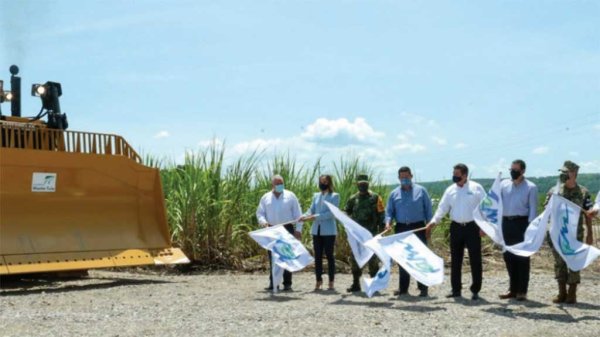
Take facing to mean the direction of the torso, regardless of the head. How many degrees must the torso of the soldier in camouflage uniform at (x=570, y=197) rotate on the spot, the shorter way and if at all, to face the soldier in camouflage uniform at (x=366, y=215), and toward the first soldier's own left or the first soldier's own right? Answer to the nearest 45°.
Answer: approximately 45° to the first soldier's own right

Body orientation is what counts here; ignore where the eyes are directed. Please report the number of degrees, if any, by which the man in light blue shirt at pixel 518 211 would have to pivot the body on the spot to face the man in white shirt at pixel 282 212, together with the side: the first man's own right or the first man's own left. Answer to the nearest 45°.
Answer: approximately 45° to the first man's own right

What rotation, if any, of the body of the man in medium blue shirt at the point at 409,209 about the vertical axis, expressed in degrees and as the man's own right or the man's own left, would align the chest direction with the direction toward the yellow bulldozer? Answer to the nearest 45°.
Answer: approximately 90° to the man's own right

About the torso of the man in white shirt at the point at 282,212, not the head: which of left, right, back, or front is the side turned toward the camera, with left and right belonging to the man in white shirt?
front

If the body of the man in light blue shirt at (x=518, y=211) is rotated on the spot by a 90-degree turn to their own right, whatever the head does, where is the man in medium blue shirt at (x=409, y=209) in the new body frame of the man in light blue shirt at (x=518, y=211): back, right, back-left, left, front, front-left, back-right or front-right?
front-left

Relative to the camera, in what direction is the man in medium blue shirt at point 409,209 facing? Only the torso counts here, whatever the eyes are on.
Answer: toward the camera

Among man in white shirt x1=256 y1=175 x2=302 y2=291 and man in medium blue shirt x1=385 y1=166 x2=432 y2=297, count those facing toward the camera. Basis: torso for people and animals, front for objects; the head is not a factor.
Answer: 2

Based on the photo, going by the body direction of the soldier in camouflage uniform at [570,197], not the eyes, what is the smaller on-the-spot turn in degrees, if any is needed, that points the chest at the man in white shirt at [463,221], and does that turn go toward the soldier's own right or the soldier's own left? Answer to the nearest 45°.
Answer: approximately 45° to the soldier's own right

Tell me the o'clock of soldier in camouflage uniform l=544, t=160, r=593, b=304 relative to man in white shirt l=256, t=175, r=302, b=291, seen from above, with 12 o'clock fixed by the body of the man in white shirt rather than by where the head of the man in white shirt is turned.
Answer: The soldier in camouflage uniform is roughly at 10 o'clock from the man in white shirt.

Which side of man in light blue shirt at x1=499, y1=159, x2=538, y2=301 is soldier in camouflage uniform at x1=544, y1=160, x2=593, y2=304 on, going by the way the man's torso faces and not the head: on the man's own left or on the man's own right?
on the man's own left

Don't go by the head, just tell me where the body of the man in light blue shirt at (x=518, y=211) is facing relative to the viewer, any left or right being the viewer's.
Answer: facing the viewer and to the left of the viewer

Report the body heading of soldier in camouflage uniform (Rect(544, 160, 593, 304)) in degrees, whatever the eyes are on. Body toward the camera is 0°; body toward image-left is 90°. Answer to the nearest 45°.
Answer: approximately 45°

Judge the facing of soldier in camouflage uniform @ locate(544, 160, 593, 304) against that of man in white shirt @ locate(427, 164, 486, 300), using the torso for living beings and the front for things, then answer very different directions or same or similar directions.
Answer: same or similar directions

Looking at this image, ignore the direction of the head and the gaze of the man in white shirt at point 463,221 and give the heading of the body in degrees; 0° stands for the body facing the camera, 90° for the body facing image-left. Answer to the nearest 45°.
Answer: approximately 45°

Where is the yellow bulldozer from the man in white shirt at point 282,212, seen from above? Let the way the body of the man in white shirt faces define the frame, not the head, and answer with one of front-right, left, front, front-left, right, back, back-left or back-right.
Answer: right
